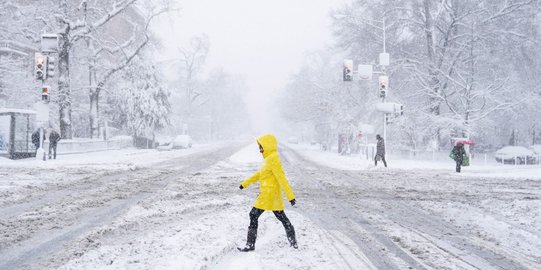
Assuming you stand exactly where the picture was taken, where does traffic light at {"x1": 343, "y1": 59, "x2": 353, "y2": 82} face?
facing the viewer

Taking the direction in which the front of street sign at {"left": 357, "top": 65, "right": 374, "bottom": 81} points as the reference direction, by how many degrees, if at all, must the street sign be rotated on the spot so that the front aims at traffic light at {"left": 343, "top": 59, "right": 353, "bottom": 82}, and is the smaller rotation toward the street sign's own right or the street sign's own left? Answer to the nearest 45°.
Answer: approximately 45° to the street sign's own right

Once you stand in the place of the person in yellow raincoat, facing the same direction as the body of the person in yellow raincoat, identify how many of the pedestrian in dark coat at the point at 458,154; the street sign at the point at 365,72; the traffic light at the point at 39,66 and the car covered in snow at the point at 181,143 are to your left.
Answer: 0

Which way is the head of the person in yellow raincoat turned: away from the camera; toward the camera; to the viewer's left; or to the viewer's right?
to the viewer's left

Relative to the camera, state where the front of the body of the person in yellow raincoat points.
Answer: to the viewer's left

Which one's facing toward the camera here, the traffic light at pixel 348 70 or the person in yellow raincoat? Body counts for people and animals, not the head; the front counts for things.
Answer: the traffic light

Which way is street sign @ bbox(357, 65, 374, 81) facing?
toward the camera

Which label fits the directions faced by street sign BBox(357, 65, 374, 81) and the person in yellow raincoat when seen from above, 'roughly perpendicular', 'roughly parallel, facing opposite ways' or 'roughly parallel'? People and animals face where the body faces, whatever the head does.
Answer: roughly perpendicular

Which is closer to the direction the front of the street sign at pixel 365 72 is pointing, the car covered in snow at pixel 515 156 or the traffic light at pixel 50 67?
the traffic light

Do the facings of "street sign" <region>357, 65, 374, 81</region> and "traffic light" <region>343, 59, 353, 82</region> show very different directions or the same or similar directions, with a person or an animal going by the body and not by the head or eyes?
same or similar directions

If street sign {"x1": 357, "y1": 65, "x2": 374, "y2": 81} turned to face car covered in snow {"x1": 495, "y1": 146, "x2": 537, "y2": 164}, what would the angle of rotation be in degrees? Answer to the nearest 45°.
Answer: approximately 135° to its left

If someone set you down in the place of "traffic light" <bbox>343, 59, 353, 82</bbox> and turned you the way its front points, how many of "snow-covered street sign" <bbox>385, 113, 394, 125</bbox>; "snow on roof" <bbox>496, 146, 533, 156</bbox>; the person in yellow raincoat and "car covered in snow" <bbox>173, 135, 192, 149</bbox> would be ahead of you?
1

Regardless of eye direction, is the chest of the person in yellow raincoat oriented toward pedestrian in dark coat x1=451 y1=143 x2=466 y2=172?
no

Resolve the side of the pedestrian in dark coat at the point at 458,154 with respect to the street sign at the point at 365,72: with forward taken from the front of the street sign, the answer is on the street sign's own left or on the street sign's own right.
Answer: on the street sign's own left
